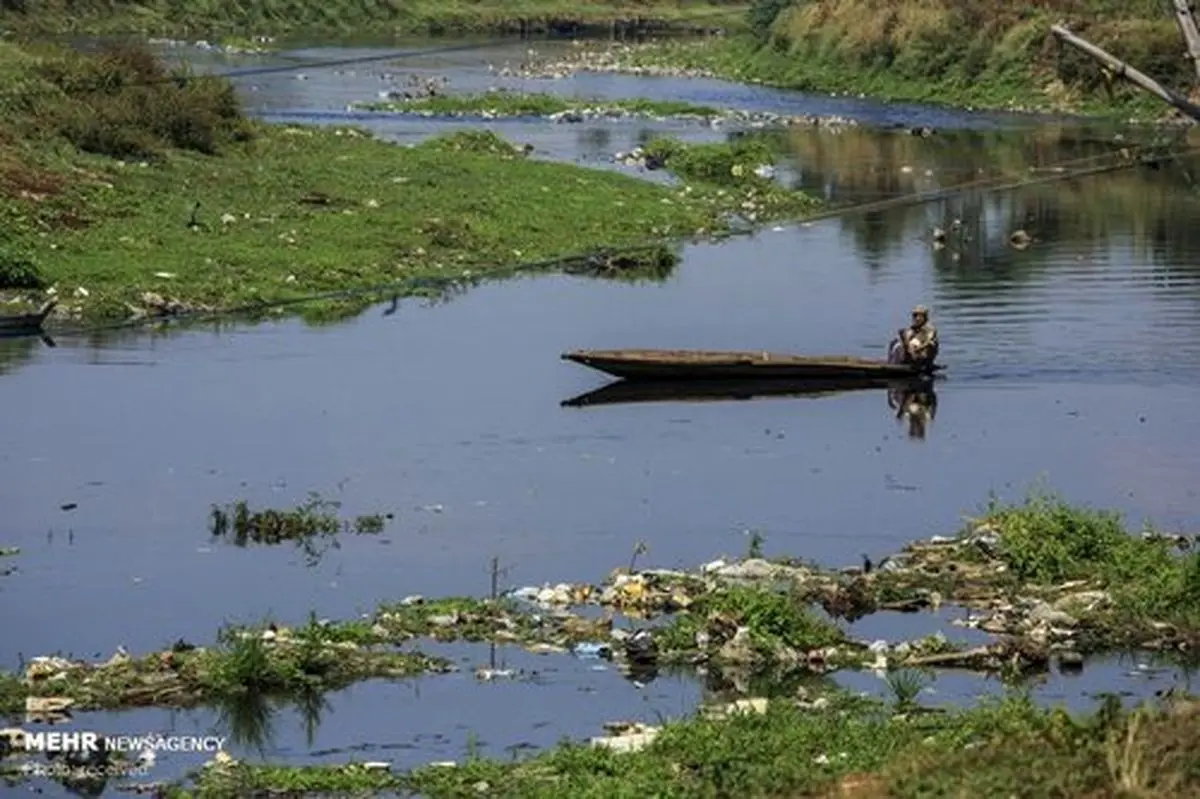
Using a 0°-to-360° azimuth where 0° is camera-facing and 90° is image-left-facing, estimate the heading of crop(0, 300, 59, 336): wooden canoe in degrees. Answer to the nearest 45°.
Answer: approximately 270°

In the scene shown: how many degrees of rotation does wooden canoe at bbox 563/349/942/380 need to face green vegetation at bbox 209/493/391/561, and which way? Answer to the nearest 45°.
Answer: approximately 45° to its left

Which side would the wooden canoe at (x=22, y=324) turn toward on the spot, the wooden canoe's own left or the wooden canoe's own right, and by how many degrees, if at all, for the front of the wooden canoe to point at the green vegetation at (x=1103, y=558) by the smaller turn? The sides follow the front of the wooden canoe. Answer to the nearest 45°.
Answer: approximately 45° to the wooden canoe's own right

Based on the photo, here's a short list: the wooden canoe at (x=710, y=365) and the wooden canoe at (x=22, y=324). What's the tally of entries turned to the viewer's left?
1

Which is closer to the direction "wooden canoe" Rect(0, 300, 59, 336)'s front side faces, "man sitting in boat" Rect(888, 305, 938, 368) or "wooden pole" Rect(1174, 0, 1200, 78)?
the man sitting in boat

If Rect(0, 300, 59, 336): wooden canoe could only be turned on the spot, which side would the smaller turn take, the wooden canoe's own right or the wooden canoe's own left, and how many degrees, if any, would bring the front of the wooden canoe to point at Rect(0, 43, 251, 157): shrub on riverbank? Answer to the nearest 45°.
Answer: approximately 90° to the wooden canoe's own left

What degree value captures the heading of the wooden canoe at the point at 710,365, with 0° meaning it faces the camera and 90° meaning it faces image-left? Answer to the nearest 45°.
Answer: approximately 90°

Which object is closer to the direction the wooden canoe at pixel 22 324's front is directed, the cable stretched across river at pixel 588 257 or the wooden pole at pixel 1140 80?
the cable stretched across river

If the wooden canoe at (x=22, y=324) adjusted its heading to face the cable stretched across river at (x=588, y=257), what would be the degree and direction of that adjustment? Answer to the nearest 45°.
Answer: approximately 45° to its left
